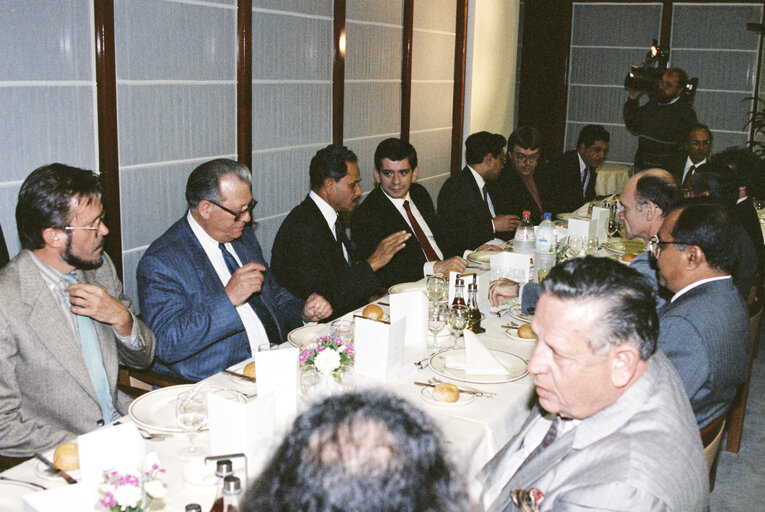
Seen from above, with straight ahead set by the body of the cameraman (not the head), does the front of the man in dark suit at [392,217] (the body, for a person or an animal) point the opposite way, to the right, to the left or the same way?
to the left

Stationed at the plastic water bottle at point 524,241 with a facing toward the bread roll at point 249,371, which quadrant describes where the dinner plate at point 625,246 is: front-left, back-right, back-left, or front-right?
back-left

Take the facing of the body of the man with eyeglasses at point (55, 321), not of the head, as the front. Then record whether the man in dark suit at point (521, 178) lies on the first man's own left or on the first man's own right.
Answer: on the first man's own left

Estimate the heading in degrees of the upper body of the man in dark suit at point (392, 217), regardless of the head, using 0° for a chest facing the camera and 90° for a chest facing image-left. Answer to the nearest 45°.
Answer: approximately 315°

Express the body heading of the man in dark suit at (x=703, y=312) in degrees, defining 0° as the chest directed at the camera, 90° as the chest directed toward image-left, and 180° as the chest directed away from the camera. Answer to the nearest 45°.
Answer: approximately 135°

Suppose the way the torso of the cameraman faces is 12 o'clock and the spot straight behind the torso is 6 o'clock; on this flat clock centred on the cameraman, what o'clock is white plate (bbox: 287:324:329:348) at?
The white plate is roughly at 11 o'clock from the cameraman.

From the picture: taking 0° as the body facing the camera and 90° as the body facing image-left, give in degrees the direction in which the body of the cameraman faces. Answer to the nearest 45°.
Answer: approximately 45°

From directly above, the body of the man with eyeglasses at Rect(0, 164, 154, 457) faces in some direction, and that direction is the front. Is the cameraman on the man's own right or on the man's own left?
on the man's own left

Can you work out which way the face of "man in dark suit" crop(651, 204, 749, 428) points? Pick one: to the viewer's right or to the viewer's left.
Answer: to the viewer's left

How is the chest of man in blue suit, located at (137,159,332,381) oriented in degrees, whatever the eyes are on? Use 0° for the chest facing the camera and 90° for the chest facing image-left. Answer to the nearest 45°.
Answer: approximately 315°

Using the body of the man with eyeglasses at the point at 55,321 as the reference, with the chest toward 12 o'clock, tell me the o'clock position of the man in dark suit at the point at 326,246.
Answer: The man in dark suit is roughly at 9 o'clock from the man with eyeglasses.

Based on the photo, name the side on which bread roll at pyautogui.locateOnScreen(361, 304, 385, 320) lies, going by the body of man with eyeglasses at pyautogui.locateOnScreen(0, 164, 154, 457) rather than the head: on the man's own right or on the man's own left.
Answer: on the man's own left

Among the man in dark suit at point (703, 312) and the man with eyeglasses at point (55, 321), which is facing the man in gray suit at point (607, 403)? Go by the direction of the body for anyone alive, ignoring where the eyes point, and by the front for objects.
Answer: the man with eyeglasses

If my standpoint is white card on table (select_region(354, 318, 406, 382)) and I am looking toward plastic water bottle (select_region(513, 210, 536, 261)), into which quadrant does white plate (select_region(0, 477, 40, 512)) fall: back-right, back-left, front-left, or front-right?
back-left
